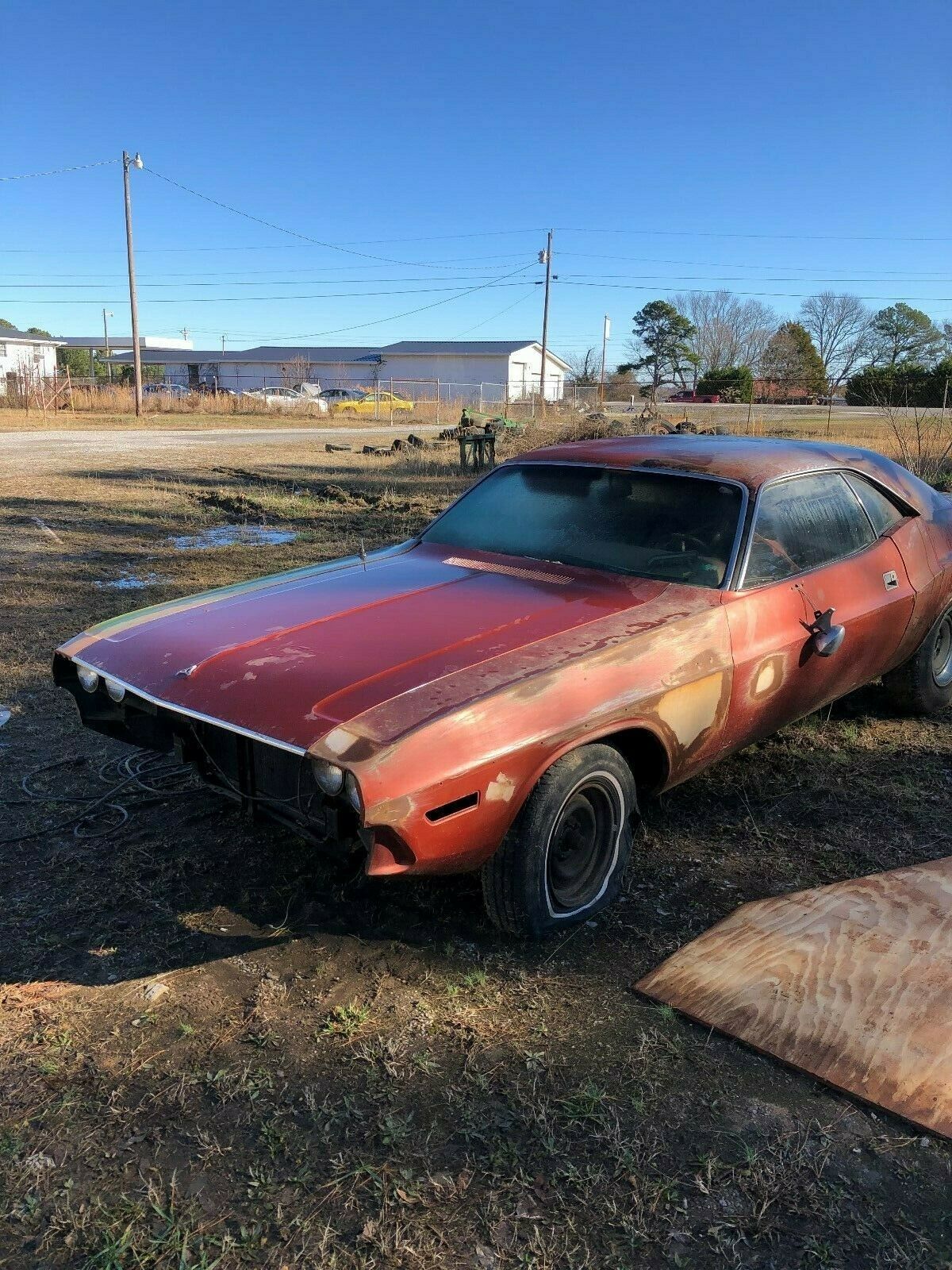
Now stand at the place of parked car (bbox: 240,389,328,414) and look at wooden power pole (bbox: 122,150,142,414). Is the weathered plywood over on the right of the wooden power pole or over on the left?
left

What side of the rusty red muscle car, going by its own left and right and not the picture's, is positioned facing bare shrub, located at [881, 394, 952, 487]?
back

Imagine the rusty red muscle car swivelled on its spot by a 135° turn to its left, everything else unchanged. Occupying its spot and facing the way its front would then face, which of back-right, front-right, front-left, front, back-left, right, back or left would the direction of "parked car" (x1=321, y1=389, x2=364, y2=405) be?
left

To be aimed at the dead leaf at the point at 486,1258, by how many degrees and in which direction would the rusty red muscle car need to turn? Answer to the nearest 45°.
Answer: approximately 45° to its left

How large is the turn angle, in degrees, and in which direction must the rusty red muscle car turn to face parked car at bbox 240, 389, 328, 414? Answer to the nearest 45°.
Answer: approximately 135° to its right

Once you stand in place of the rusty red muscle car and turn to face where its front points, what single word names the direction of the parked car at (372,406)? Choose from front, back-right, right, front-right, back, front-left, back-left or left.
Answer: back-right

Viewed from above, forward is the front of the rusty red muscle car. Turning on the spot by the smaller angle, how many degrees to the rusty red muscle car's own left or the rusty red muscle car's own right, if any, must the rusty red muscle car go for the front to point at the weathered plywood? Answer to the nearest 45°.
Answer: approximately 90° to the rusty red muscle car's own left

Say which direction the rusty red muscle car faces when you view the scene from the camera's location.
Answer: facing the viewer and to the left of the viewer

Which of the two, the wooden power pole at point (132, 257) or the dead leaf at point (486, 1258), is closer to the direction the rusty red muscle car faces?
the dead leaf

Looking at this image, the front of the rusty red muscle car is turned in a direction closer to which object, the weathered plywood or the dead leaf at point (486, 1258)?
the dead leaf
